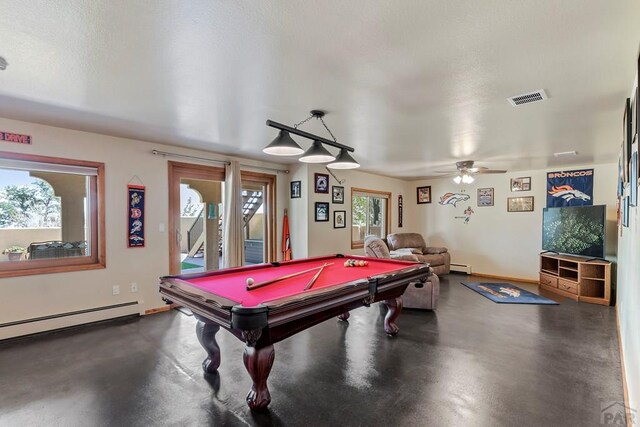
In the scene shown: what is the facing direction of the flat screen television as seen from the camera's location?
facing the viewer and to the left of the viewer

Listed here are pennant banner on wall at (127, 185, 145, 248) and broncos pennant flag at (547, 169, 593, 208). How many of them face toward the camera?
2

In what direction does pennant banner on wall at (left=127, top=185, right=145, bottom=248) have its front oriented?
toward the camera

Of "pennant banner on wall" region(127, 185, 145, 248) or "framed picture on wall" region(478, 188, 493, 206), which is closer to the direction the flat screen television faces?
the pennant banner on wall

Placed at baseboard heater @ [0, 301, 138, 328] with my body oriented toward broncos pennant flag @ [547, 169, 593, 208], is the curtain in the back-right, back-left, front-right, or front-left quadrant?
front-left

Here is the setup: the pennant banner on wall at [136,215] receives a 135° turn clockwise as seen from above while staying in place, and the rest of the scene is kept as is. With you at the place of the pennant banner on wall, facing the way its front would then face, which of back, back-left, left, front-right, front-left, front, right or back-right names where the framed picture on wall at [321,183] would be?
back-right

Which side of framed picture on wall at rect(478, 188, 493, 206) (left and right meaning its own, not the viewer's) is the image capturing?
front

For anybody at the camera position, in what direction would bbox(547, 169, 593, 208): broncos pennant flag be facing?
facing the viewer

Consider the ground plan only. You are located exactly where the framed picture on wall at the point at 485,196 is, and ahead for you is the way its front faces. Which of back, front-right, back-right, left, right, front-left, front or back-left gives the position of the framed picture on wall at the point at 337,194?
front-right

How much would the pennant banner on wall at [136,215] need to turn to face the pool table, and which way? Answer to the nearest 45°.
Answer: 0° — it already faces it

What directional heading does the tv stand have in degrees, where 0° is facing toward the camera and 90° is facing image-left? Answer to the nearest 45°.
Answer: approximately 45°

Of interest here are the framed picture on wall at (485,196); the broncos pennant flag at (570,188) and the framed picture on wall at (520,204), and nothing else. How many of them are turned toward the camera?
3
